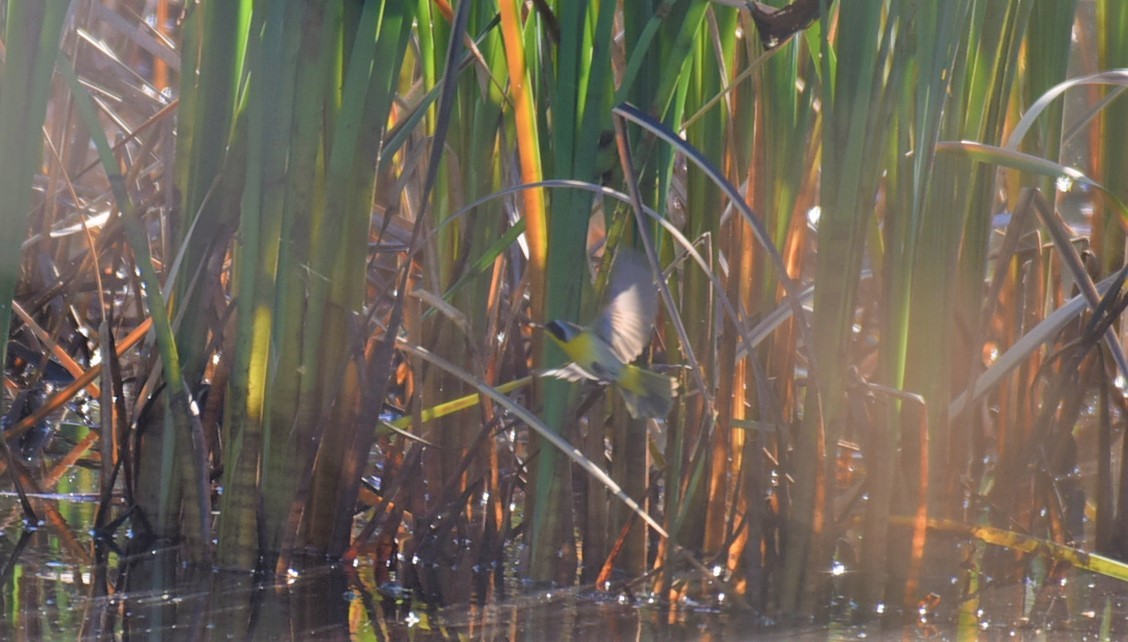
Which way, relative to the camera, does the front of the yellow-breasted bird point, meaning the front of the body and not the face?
to the viewer's left
